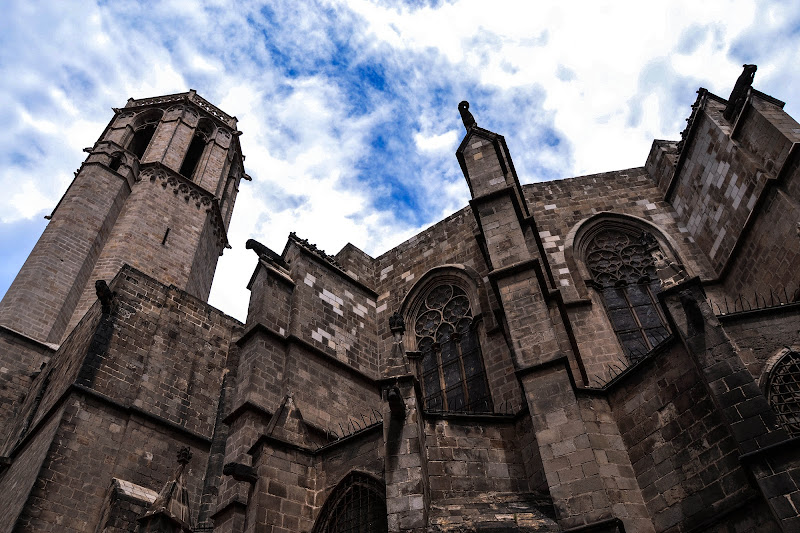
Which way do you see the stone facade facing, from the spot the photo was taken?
facing the viewer
